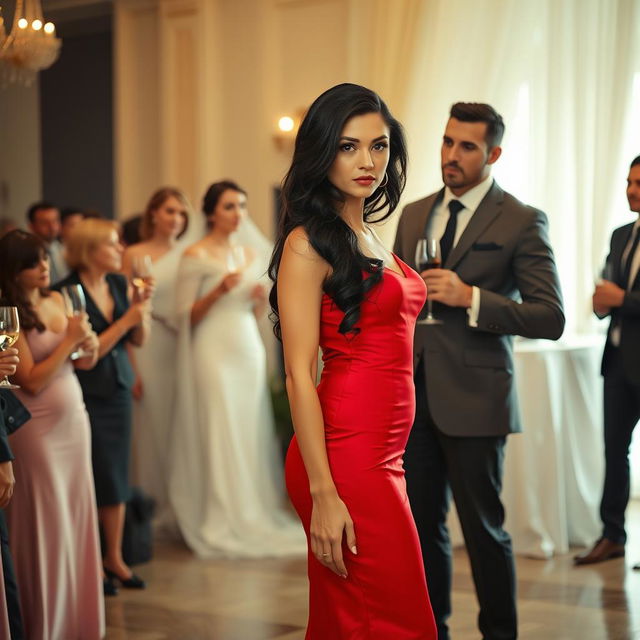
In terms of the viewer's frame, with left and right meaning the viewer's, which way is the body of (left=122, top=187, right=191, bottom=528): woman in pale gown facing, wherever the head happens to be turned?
facing the viewer and to the right of the viewer

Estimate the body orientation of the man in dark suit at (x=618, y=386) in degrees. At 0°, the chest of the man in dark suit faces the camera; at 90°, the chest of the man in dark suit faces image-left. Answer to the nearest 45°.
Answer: approximately 45°

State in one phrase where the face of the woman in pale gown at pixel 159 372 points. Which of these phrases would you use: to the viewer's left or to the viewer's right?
to the viewer's right

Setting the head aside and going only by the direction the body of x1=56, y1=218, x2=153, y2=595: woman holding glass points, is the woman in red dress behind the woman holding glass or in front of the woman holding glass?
in front

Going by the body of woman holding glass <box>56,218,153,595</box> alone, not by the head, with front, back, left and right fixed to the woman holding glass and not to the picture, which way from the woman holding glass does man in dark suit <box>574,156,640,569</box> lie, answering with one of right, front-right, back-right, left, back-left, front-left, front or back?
front-left

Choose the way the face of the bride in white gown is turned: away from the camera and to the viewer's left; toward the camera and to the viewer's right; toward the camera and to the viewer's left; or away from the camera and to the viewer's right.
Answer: toward the camera and to the viewer's right

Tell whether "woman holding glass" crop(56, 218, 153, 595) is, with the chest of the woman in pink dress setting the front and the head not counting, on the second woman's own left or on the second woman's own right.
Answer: on the second woman's own left

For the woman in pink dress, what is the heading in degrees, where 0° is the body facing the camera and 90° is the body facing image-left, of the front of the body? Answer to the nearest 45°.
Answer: approximately 315°

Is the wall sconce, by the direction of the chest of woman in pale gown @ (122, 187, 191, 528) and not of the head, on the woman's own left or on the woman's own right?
on the woman's own left

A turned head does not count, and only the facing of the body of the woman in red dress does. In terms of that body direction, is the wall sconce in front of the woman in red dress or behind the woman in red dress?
behind
